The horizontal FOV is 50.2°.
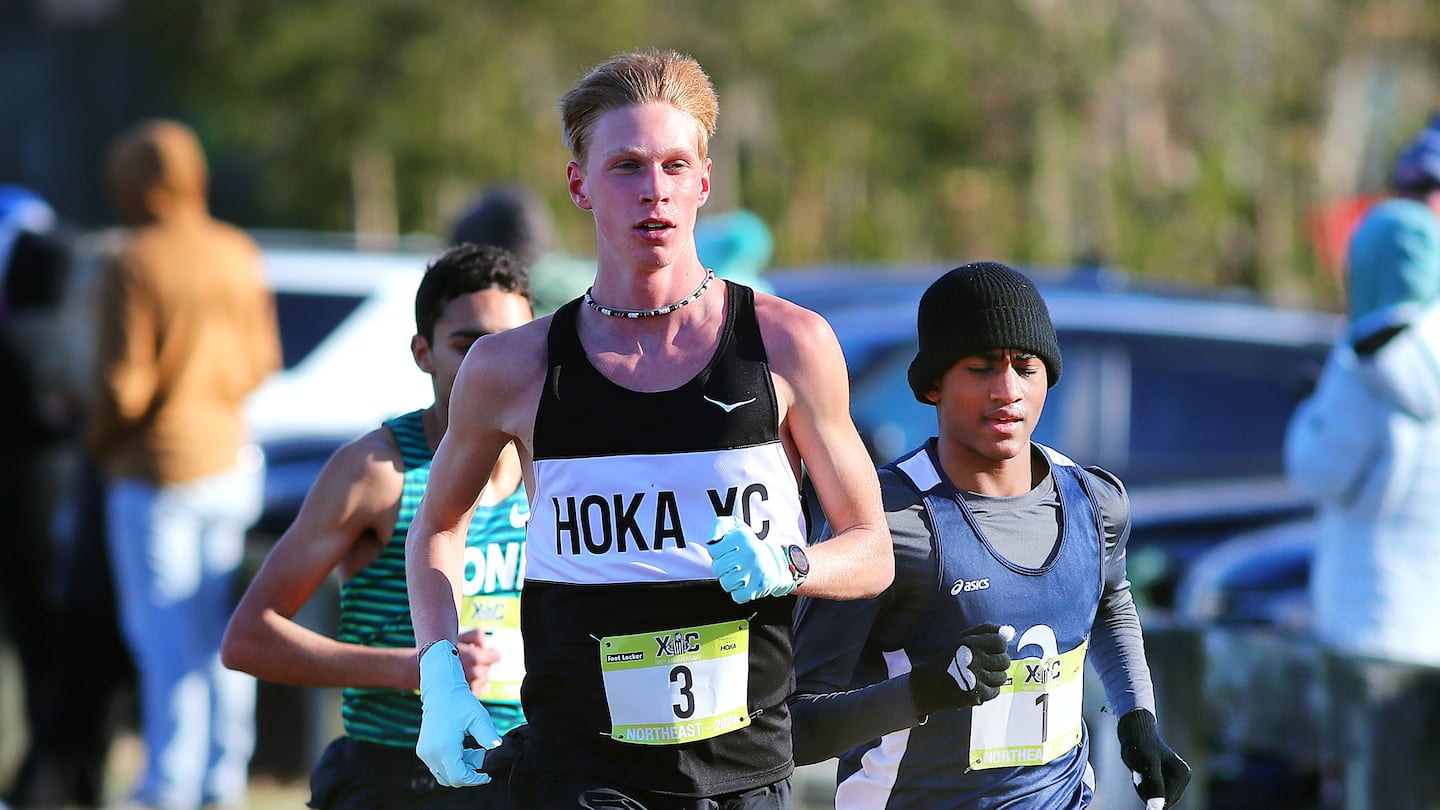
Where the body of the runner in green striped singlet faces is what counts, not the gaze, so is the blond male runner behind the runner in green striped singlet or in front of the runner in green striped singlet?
in front

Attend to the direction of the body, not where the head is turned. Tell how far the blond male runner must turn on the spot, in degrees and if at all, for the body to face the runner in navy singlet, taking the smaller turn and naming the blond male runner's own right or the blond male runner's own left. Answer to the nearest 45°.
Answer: approximately 135° to the blond male runner's own left

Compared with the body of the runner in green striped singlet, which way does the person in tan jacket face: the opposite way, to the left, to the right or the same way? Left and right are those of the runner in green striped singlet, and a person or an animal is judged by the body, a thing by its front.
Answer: the opposite way

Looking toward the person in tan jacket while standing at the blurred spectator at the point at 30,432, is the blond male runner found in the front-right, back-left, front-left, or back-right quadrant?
front-right

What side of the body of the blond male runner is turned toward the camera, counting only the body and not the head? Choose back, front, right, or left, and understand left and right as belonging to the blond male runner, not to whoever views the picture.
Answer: front

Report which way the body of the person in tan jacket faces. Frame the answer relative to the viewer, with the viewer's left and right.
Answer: facing away from the viewer and to the left of the viewer

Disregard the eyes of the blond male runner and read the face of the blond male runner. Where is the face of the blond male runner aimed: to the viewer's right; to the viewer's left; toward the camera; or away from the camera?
toward the camera

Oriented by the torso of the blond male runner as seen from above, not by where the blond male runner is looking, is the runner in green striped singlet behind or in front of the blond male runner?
behind

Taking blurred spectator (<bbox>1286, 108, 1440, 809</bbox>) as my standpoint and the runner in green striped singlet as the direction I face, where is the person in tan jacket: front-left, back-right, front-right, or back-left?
front-right

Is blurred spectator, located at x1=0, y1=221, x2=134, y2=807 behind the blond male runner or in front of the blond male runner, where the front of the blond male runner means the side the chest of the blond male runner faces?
behind
